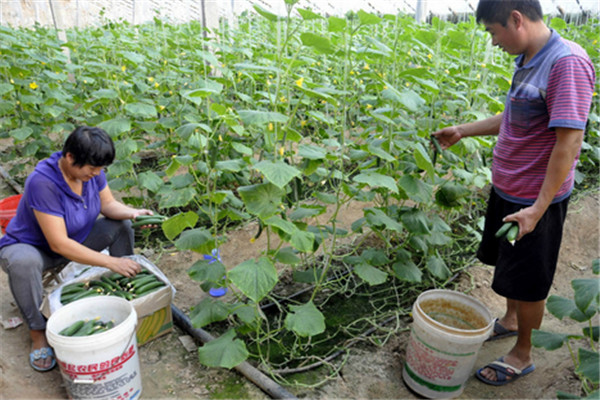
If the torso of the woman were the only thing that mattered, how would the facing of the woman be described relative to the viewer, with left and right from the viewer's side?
facing the viewer and to the right of the viewer

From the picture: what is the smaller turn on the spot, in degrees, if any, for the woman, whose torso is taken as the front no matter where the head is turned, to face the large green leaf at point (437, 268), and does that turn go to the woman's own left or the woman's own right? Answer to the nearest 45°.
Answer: approximately 45° to the woman's own left

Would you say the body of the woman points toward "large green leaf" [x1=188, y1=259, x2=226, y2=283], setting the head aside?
yes

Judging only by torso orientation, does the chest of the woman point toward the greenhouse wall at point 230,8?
no

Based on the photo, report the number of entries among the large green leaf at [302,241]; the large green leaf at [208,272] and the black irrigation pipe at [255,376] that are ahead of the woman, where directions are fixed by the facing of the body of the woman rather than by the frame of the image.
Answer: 3

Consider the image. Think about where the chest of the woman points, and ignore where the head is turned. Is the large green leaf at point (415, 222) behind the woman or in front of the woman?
in front

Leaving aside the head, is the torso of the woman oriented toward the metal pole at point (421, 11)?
no

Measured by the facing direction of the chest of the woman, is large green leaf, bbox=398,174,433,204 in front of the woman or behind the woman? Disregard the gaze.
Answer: in front

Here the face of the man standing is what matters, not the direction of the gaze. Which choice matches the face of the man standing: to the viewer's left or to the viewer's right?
to the viewer's left

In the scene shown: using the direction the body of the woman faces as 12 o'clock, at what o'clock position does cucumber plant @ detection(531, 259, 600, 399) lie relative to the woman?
The cucumber plant is roughly at 12 o'clock from the woman.

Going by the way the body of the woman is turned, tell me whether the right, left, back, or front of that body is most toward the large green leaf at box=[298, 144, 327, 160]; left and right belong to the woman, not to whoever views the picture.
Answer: front

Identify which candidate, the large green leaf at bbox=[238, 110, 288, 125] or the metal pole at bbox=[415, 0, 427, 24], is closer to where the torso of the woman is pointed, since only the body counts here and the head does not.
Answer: the large green leaf

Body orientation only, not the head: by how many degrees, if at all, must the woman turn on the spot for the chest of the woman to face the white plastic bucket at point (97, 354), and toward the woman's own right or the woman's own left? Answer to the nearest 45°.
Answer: approximately 45° to the woman's own right

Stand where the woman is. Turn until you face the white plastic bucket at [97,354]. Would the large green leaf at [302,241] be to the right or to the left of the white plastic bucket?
left

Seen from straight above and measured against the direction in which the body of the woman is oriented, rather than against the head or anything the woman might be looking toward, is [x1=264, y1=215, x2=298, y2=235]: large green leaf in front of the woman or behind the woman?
in front

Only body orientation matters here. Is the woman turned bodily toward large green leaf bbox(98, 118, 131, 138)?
no

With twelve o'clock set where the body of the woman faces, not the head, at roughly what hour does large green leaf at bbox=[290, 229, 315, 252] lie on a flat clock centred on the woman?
The large green leaf is roughly at 12 o'clock from the woman.

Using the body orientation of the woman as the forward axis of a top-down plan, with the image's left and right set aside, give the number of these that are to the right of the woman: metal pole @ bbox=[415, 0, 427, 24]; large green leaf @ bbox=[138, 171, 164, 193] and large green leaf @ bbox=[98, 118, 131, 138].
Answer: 0
